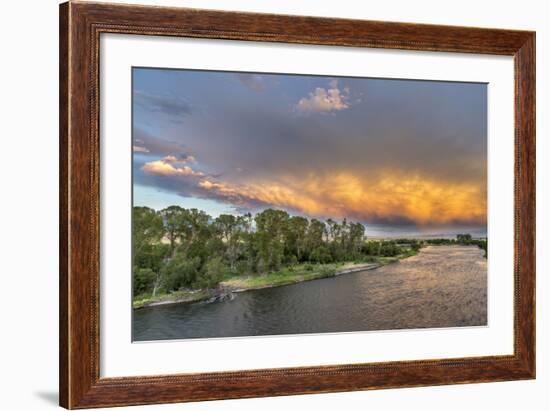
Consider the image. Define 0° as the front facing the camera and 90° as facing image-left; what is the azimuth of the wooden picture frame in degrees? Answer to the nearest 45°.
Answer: approximately 315°
